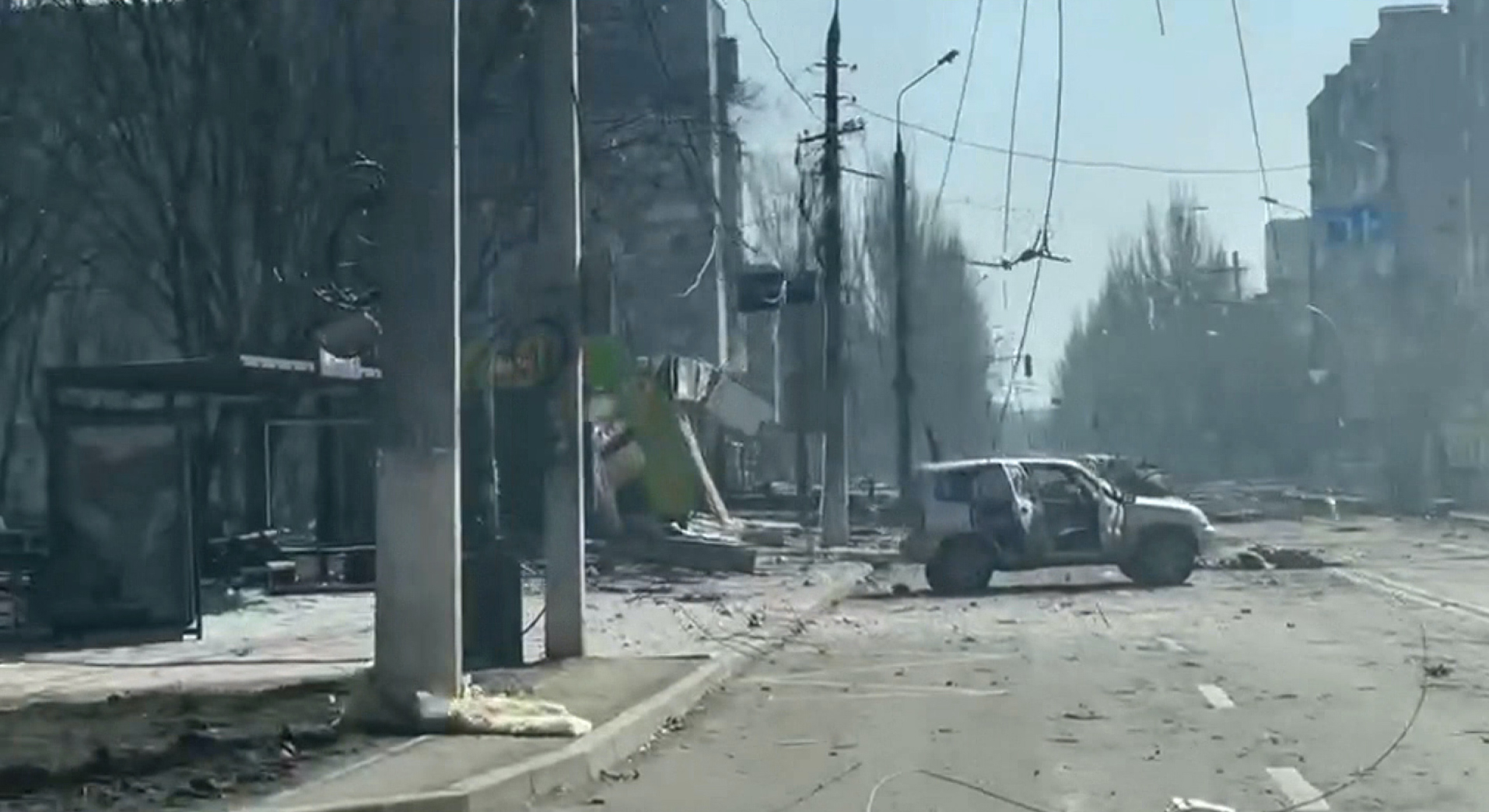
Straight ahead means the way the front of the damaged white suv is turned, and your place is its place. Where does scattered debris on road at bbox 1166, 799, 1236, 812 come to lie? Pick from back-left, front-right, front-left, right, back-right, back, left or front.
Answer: right

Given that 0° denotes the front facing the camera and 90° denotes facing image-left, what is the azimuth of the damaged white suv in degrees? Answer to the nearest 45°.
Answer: approximately 270°
